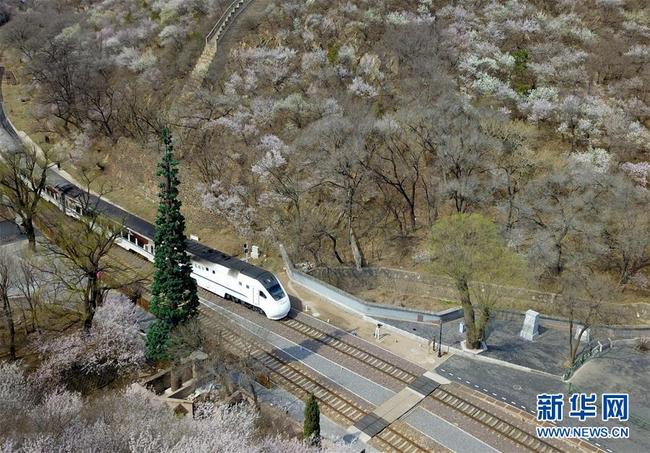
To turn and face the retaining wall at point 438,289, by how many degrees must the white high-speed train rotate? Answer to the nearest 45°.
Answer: approximately 45° to its left

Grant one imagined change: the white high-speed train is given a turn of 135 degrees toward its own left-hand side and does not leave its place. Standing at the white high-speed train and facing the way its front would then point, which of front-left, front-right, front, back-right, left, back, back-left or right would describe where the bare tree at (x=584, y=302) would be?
back-right

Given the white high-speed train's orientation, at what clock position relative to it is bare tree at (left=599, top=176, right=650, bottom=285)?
The bare tree is roughly at 11 o'clock from the white high-speed train.

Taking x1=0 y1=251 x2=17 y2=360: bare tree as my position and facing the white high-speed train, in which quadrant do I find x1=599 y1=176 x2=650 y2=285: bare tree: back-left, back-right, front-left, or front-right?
front-right

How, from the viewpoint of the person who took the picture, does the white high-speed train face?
facing the viewer and to the right of the viewer

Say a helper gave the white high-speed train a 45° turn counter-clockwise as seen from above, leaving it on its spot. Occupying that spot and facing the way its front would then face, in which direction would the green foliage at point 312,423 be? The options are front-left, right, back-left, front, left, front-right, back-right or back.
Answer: right

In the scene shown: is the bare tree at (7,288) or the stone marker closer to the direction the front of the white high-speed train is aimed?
the stone marker

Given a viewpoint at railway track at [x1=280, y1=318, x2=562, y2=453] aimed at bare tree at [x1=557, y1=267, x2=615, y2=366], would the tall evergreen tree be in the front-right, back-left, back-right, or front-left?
back-left
